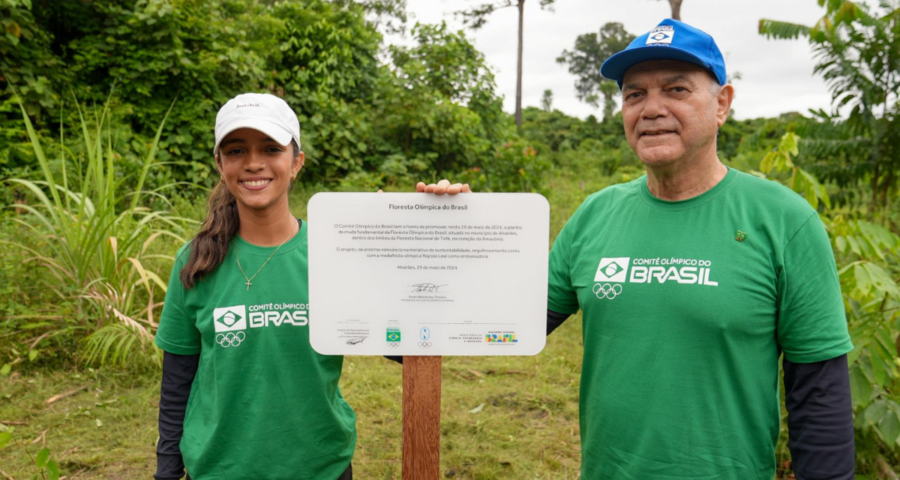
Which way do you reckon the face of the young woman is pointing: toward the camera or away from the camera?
toward the camera

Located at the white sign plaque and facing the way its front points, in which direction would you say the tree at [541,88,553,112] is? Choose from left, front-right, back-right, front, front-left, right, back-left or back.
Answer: back

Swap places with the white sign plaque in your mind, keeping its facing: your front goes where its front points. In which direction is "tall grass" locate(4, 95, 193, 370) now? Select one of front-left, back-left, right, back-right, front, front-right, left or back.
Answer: back-right

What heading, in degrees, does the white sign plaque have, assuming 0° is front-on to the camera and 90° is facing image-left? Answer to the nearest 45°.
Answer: approximately 0°

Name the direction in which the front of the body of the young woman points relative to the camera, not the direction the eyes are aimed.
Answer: toward the camera

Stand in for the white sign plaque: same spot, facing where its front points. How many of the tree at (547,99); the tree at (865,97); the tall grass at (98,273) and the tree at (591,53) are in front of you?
0

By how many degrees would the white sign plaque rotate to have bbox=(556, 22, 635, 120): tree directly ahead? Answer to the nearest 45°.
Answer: approximately 180°

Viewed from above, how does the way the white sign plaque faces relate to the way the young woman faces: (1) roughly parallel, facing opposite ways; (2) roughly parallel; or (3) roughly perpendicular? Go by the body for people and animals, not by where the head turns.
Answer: roughly parallel

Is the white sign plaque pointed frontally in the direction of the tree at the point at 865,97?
no

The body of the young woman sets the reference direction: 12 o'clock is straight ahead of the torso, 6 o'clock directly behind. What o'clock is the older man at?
The older man is roughly at 10 o'clock from the young woman.

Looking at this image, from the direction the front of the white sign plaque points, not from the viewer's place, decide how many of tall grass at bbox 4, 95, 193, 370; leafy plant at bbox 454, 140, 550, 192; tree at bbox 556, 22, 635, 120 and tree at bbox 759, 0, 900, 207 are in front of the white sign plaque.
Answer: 0

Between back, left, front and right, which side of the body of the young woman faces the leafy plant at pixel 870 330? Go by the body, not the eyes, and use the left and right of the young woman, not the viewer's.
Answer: left

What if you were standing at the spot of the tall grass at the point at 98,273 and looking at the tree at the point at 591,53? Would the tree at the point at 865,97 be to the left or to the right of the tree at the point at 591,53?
right

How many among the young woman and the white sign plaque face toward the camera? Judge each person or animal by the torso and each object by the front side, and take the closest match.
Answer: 2

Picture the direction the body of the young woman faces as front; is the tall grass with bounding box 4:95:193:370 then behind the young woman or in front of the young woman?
behind
